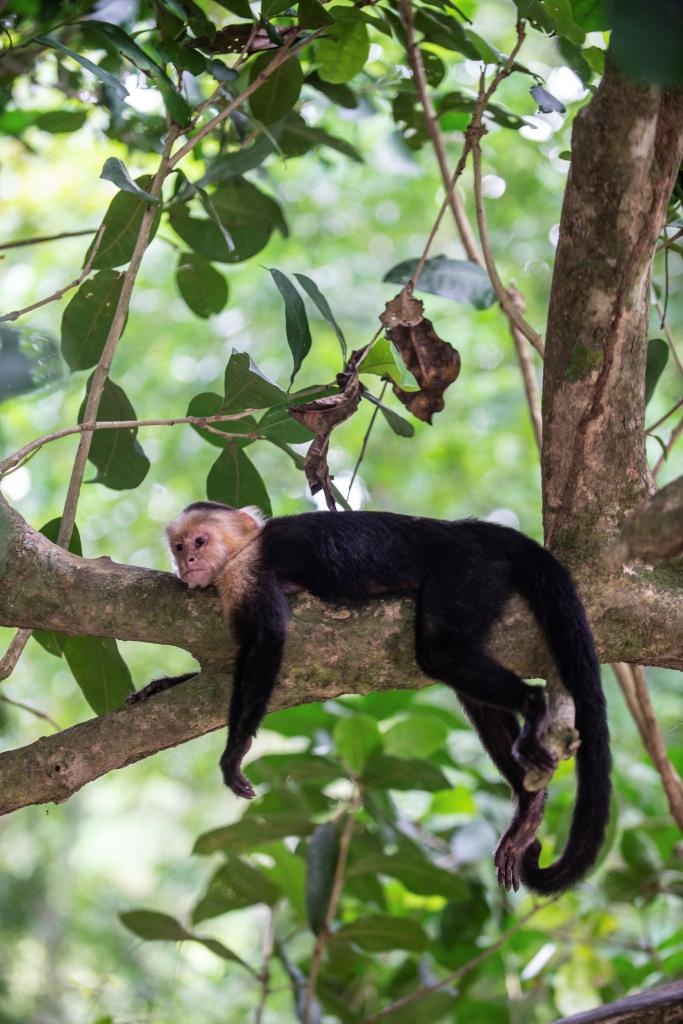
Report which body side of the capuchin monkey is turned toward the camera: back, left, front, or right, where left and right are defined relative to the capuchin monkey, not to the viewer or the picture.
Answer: left

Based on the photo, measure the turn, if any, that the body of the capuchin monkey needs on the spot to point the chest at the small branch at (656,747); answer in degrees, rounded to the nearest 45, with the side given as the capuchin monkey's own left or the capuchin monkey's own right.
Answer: approximately 135° to the capuchin monkey's own right
